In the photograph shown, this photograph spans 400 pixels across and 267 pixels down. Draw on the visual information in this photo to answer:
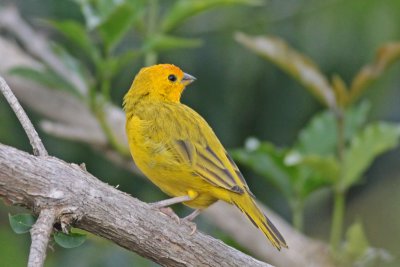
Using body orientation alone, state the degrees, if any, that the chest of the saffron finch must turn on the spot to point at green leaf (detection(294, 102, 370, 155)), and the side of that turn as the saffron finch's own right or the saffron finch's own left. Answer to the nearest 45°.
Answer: approximately 135° to the saffron finch's own right

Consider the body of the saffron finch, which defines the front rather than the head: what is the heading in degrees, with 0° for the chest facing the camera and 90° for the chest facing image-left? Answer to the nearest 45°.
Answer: approximately 90°
